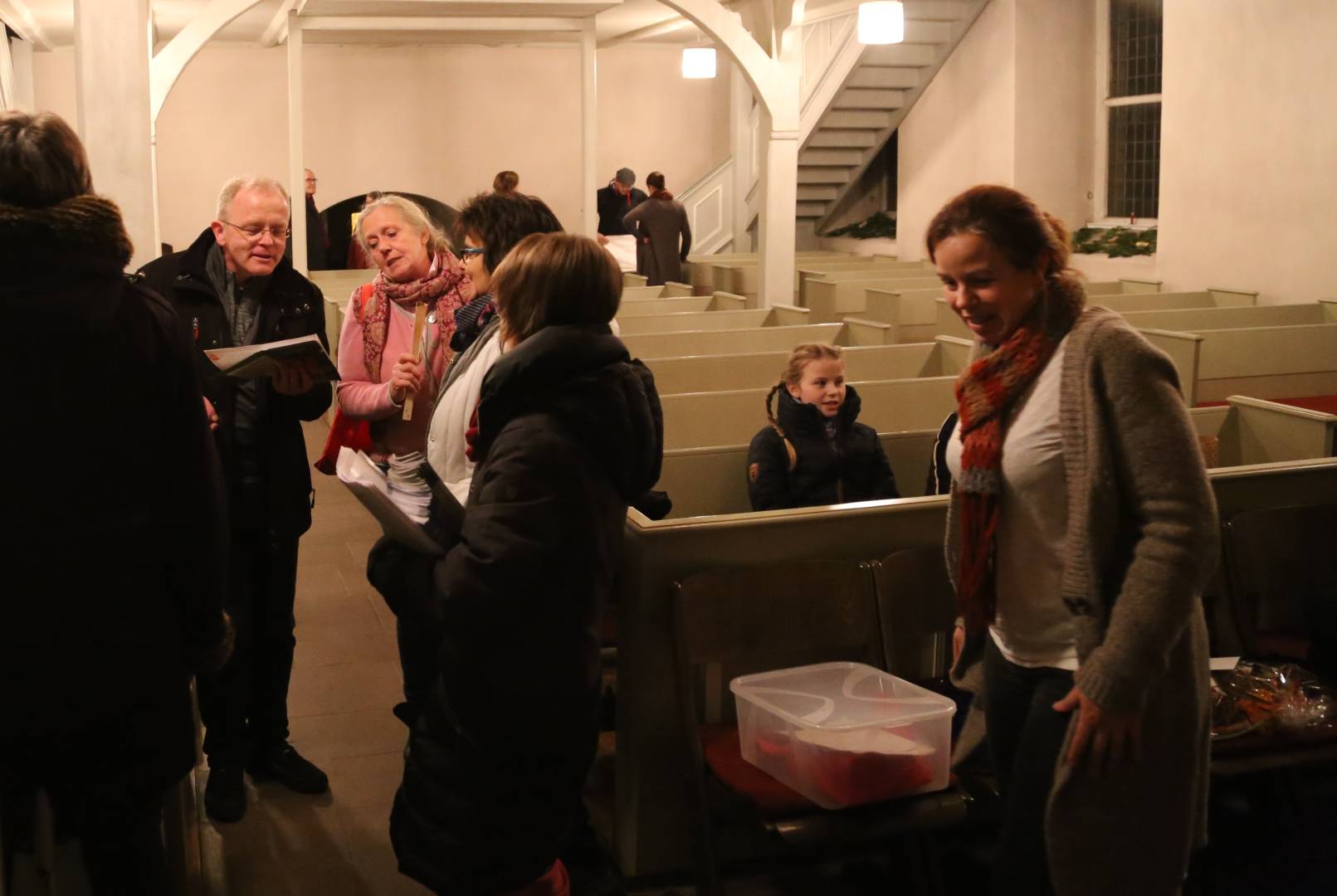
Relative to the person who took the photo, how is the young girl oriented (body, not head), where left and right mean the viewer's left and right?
facing the viewer and to the right of the viewer

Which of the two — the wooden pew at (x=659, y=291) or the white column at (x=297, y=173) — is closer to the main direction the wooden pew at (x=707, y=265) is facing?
the wooden pew

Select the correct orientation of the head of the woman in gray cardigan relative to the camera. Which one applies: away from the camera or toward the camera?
toward the camera

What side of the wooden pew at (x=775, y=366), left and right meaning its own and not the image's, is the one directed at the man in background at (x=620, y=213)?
back

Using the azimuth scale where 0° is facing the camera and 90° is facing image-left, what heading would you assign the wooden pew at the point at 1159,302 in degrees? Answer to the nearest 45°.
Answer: approximately 0°

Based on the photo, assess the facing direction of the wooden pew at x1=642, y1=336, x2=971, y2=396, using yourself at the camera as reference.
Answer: facing the viewer

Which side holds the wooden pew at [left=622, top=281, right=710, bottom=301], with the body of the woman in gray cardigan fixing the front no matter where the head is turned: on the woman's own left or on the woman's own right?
on the woman's own right

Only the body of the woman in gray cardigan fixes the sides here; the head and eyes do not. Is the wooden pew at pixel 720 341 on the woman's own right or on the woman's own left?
on the woman's own right

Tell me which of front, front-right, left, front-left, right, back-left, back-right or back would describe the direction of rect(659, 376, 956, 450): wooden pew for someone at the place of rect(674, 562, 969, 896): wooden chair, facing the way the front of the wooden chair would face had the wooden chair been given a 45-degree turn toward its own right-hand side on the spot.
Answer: back

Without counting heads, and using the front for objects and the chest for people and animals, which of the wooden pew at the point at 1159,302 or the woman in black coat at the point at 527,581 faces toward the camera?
the wooden pew

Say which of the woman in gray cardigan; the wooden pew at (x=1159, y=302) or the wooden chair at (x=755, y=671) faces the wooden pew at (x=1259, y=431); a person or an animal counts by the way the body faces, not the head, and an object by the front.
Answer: the wooden pew at (x=1159, y=302)

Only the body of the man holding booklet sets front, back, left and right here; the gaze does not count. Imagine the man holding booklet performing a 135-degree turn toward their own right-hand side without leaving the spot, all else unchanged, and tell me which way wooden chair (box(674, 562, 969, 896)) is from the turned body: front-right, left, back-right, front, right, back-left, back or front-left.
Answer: back-left

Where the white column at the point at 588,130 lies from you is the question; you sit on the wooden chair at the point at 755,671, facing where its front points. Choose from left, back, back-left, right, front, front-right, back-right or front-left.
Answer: back-left

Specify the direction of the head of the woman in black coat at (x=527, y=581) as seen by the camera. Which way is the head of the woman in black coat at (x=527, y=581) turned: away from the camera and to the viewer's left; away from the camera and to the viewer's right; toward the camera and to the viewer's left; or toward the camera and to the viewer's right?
away from the camera and to the viewer's left

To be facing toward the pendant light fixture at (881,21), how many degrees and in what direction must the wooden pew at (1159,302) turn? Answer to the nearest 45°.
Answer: approximately 90° to its right

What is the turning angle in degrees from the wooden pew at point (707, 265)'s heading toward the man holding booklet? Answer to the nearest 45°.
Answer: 0° — it already faces them

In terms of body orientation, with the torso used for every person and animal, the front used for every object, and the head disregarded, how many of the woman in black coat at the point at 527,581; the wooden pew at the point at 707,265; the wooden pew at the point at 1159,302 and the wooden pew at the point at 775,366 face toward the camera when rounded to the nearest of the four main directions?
3
